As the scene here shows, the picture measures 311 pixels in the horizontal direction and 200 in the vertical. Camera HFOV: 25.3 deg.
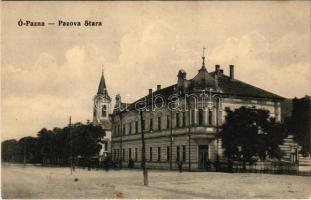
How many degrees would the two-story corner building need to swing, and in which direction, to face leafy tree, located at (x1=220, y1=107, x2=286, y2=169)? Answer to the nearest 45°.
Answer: approximately 45° to its left

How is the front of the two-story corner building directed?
toward the camera
